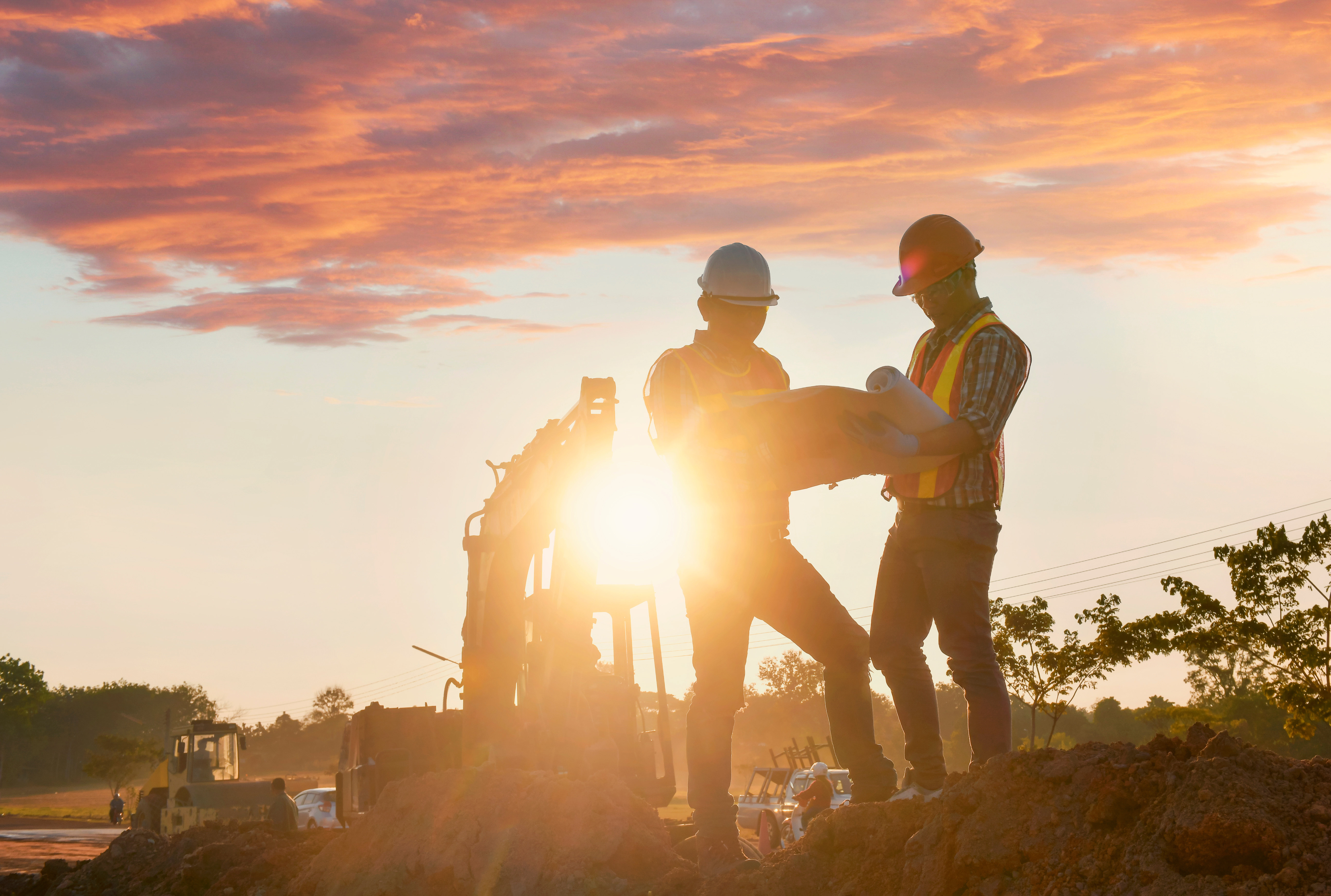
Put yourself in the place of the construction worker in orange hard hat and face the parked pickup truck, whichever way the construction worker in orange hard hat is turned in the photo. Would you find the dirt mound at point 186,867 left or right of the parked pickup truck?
left

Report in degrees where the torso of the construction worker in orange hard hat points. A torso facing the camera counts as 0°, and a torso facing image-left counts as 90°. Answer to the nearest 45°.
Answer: approximately 45°

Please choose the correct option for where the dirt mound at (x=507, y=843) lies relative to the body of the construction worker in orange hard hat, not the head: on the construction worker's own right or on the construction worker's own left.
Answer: on the construction worker's own right

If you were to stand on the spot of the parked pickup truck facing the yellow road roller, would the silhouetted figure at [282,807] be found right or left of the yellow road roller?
left

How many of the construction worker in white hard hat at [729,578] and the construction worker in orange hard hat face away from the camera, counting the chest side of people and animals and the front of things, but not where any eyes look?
0

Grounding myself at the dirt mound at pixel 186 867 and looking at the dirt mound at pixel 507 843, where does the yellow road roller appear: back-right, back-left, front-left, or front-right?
back-left

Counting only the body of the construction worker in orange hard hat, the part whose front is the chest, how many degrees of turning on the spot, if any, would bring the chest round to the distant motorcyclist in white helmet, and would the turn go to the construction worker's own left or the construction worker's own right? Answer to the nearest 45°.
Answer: approximately 135° to the construction worker's own right

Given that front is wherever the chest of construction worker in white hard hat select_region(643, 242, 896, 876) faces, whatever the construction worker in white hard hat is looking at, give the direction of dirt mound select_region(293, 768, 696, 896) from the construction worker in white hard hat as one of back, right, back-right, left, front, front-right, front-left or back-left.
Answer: back

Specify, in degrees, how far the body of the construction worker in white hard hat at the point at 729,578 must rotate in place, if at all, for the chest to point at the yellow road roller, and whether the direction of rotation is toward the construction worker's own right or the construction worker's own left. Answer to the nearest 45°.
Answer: approximately 180°

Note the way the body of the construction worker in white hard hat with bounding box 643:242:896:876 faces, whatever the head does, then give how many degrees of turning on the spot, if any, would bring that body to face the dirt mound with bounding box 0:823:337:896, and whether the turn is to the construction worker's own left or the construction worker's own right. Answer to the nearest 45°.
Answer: approximately 180°

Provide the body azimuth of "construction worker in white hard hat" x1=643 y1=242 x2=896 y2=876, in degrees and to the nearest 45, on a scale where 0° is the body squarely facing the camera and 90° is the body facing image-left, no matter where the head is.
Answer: approximately 315°

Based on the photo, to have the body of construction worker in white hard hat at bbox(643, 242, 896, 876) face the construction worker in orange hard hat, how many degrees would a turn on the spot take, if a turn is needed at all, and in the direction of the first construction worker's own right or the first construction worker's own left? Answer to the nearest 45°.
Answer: approximately 45° to the first construction worker's own left
